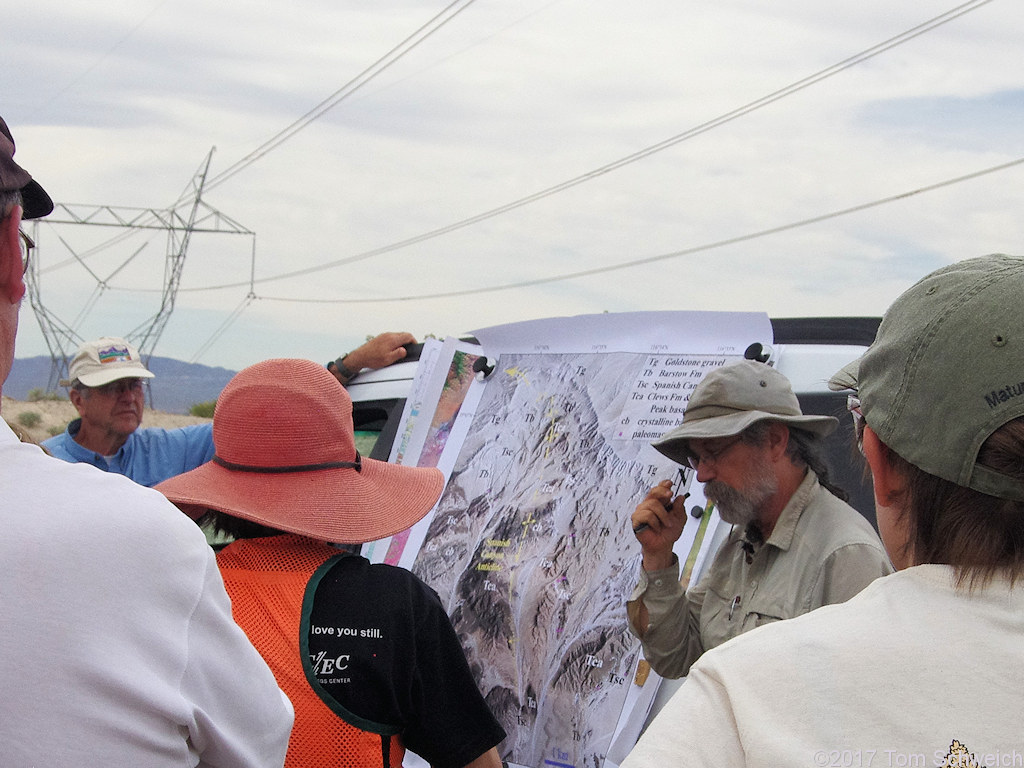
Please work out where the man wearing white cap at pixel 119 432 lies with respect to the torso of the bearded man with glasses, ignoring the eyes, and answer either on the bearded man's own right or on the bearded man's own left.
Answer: on the bearded man's own right

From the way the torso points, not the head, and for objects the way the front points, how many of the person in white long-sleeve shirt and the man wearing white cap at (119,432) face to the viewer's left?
0

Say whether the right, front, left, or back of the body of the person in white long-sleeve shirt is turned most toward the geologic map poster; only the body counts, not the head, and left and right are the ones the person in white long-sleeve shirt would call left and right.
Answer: front

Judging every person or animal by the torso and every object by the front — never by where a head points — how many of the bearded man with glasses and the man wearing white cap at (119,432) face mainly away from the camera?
0

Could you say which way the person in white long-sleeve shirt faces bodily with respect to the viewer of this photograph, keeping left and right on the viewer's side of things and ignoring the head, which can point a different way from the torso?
facing away from the viewer and to the right of the viewer

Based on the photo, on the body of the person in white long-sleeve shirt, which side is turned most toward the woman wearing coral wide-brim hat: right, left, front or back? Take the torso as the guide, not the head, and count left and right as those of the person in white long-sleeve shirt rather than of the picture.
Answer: front

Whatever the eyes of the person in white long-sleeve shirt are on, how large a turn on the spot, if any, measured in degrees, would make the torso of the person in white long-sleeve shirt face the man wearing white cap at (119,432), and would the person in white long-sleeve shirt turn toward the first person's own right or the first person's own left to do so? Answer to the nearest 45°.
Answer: approximately 45° to the first person's own left

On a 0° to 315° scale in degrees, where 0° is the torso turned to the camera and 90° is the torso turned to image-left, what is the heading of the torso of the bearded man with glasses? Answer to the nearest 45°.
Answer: approximately 45°

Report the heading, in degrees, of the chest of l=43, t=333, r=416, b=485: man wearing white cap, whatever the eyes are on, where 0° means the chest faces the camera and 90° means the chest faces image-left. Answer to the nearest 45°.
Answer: approximately 315°
